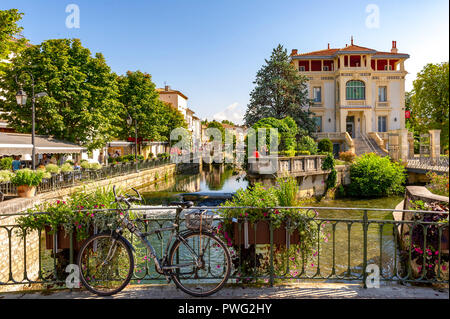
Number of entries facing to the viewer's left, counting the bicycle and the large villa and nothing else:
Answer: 1

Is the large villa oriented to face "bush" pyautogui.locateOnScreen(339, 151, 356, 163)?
yes

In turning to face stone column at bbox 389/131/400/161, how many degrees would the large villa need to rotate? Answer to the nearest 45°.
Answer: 0° — it already faces it

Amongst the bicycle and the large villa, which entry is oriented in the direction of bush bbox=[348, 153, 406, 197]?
the large villa

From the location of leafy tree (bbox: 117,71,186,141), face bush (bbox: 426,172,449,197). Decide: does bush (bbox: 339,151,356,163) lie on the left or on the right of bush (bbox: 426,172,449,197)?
left

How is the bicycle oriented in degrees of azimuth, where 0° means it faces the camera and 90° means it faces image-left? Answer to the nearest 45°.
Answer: approximately 90°

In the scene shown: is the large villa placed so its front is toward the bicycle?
yes

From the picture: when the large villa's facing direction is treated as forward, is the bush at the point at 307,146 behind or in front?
in front

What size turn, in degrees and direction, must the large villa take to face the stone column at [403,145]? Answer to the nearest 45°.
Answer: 0° — it already faces it

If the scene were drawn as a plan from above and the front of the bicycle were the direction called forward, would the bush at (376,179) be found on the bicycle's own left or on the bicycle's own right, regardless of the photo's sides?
on the bicycle's own right

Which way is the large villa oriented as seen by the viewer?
toward the camera

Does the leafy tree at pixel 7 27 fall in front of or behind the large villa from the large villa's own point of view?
in front

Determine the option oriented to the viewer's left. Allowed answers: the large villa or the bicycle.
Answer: the bicycle

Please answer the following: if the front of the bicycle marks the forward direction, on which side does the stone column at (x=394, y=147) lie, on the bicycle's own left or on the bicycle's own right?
on the bicycle's own right
